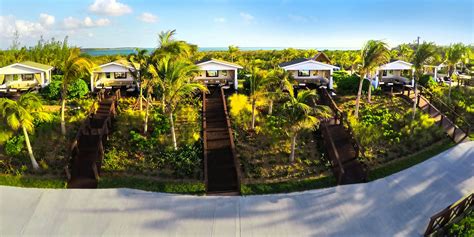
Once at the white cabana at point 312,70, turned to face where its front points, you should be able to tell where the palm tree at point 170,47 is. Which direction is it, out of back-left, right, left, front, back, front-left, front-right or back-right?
front-right

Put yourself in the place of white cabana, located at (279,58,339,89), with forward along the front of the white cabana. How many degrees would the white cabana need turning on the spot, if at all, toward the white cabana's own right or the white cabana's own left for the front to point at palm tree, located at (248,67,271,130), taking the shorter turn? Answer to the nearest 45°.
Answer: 0° — it already faces it

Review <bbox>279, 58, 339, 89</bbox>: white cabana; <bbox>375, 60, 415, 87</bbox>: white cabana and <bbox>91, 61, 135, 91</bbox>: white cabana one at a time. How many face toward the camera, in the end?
3

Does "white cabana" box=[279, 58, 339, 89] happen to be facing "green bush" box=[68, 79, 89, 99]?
no

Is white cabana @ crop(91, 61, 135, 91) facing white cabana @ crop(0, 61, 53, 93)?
no

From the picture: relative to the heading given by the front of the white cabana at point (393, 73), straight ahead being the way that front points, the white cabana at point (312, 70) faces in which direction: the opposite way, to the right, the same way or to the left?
the same way

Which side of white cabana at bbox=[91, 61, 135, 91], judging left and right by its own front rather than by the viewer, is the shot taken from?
front

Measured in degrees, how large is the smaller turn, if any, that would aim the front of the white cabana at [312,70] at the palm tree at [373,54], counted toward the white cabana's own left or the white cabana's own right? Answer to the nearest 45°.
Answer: approximately 45° to the white cabana's own left

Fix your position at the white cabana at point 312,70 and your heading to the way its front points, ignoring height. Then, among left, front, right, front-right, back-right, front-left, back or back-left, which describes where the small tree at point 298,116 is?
front

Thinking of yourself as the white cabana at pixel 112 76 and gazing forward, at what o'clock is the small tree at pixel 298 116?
The small tree is roughly at 11 o'clock from the white cabana.

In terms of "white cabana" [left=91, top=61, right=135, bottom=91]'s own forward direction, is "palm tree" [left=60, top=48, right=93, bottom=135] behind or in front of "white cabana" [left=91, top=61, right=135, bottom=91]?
in front

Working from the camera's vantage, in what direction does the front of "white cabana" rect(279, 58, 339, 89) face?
facing the viewer

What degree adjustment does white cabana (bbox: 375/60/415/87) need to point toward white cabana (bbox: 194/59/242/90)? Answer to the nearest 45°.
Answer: approximately 45° to its right

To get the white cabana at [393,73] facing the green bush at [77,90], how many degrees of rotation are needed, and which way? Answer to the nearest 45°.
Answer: approximately 45° to its right

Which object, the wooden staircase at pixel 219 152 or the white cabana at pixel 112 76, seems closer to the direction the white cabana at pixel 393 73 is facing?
the wooden staircase

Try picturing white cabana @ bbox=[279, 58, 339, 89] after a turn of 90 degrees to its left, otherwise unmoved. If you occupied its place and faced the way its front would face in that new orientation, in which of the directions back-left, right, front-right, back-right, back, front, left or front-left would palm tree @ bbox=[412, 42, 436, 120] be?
front-right

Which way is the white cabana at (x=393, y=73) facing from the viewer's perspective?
toward the camera
